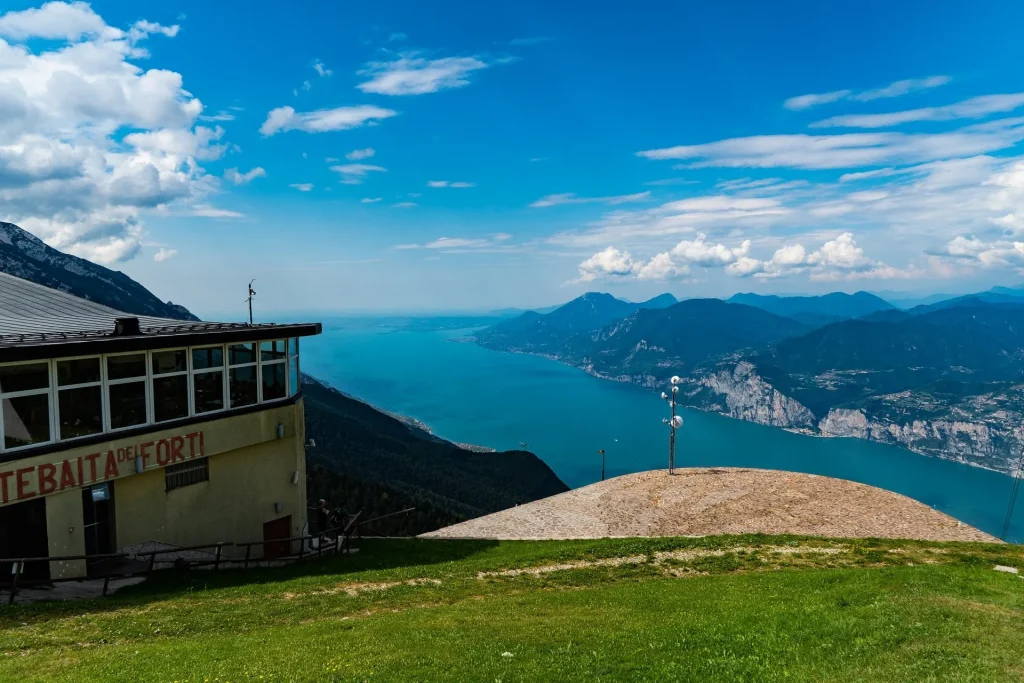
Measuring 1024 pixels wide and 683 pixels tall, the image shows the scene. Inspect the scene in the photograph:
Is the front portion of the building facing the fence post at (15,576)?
no

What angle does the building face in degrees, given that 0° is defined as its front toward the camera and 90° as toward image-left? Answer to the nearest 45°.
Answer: approximately 315°
